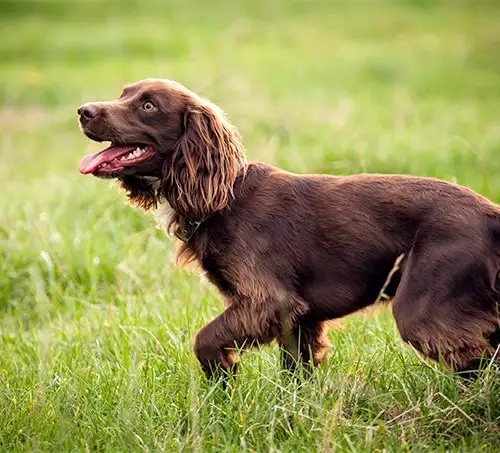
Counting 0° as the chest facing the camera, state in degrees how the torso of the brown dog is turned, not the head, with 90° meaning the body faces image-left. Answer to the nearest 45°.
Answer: approximately 90°
